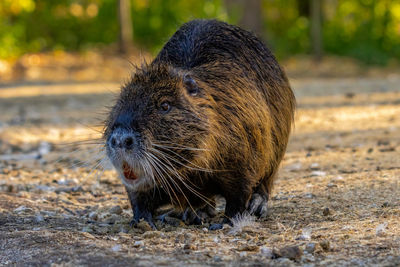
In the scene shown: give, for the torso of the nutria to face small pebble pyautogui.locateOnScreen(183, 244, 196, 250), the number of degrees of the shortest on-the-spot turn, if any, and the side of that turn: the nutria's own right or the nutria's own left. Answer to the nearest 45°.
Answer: approximately 45° to the nutria's own left

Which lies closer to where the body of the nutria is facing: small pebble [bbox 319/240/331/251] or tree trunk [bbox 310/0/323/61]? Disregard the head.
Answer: the small pebble

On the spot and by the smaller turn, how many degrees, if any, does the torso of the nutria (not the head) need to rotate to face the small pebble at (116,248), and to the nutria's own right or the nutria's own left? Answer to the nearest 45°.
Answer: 0° — it already faces it

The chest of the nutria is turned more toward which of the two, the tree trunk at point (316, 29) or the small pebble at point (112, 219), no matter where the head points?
the small pebble

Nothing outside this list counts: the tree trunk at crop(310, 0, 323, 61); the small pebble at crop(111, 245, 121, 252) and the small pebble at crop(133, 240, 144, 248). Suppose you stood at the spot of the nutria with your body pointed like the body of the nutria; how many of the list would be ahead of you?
2

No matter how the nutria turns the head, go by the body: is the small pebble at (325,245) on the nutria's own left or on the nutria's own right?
on the nutria's own left

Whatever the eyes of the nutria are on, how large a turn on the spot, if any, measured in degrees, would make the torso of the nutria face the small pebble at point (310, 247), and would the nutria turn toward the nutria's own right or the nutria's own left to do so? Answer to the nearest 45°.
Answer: approximately 90° to the nutria's own left

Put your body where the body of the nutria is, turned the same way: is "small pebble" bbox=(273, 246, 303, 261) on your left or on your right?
on your left

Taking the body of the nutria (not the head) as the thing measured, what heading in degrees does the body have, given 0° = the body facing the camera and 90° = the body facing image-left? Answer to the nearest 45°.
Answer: approximately 45°
